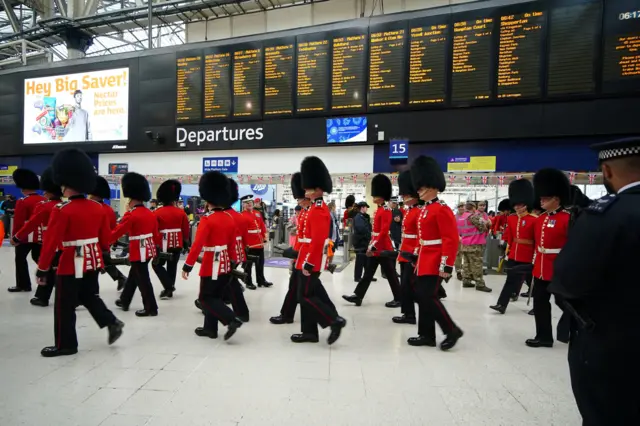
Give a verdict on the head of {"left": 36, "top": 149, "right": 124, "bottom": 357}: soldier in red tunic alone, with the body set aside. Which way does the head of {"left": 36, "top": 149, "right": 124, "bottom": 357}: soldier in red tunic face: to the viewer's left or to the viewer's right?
to the viewer's left

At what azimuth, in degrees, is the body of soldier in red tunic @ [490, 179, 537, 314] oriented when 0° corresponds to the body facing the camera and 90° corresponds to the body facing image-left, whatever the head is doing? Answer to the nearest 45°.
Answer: approximately 45°

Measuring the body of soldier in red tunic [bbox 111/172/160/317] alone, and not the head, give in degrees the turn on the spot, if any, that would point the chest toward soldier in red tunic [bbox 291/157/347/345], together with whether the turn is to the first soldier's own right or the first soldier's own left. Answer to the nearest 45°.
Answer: approximately 180°

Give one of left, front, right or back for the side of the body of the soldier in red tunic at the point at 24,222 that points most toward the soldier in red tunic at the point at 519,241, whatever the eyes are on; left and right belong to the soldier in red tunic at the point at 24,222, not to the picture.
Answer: back

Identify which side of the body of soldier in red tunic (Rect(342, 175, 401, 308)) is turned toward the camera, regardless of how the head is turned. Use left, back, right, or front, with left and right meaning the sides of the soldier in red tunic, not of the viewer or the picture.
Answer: left

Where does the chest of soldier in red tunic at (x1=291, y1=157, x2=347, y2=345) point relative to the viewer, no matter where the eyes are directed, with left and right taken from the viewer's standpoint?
facing to the left of the viewer

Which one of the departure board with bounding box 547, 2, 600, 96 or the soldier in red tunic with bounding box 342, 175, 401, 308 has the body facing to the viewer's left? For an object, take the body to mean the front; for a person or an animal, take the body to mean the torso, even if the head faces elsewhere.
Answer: the soldier in red tunic

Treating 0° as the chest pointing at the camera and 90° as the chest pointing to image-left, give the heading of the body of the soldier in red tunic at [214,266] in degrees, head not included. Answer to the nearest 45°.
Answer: approximately 135°

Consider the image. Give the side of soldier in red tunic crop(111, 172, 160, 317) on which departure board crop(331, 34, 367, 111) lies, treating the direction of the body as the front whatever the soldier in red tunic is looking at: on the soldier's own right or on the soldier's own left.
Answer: on the soldier's own right

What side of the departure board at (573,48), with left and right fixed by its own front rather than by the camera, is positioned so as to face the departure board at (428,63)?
right

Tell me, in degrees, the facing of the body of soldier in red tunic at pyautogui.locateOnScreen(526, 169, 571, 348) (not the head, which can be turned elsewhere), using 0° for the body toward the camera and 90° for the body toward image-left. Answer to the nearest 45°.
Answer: approximately 45°
